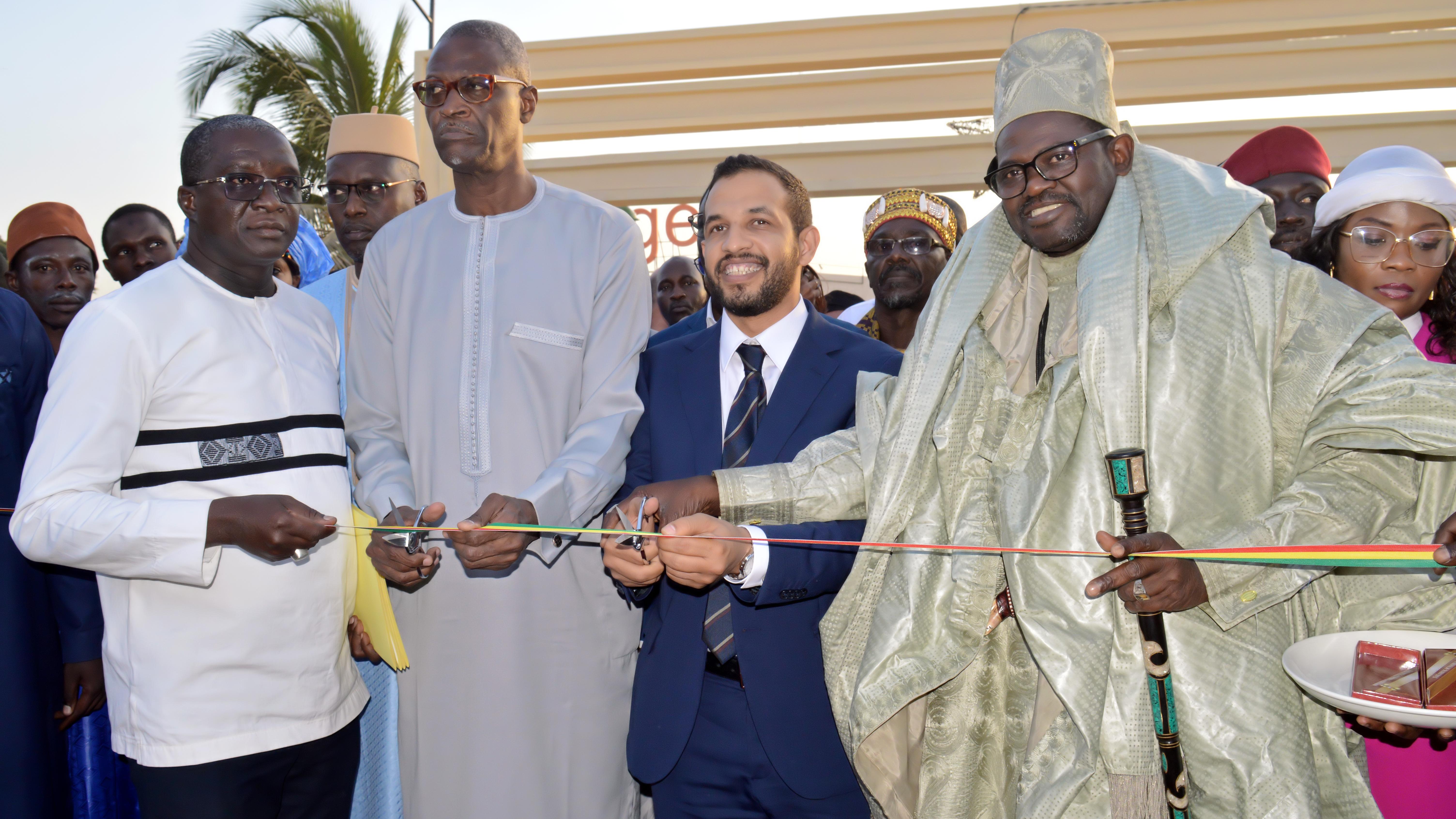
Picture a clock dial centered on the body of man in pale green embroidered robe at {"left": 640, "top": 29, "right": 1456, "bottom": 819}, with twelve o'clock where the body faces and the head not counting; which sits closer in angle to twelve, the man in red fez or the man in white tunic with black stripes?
the man in white tunic with black stripes

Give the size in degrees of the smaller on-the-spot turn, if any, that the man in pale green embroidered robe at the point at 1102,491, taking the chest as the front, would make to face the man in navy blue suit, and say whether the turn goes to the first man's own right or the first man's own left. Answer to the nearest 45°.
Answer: approximately 45° to the first man's own right

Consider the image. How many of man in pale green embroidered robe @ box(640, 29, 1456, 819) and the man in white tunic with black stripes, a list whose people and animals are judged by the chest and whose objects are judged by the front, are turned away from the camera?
0

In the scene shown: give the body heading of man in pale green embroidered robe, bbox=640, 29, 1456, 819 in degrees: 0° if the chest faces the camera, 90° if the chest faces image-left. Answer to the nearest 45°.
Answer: approximately 45°

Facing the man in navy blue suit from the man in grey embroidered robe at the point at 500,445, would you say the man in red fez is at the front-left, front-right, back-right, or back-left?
front-left

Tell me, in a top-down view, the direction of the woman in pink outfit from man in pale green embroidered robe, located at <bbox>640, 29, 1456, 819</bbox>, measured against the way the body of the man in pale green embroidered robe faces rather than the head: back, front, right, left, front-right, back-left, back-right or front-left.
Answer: back

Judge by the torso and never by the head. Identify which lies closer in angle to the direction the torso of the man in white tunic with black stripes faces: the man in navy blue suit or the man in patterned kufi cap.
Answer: the man in navy blue suit

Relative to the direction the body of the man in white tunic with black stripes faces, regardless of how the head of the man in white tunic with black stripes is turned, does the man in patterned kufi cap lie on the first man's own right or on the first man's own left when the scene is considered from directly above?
on the first man's own left

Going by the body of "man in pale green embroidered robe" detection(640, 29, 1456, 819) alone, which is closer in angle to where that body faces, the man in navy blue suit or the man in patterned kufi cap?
the man in navy blue suit

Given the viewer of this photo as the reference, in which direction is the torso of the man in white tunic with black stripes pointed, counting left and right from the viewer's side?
facing the viewer and to the right of the viewer

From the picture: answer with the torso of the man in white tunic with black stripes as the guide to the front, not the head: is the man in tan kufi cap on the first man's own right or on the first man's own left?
on the first man's own left

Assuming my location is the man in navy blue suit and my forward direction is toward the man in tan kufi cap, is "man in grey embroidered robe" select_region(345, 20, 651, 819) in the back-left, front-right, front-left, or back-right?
front-left

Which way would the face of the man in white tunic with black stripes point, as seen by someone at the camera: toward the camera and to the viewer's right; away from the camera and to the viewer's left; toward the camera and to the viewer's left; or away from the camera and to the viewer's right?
toward the camera and to the viewer's right

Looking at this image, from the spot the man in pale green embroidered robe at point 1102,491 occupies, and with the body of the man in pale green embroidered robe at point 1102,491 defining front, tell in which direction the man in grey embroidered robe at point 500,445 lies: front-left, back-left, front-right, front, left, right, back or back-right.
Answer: front-right
